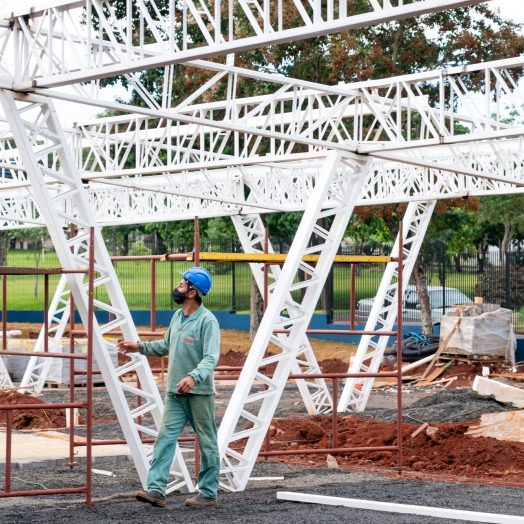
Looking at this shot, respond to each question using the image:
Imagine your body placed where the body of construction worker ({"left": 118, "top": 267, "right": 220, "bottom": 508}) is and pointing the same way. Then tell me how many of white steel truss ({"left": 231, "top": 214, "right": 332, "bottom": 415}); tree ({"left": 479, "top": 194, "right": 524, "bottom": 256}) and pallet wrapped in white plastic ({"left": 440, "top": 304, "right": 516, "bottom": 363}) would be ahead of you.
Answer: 0

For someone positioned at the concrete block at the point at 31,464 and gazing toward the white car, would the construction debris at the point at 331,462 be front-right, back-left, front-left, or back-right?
front-right

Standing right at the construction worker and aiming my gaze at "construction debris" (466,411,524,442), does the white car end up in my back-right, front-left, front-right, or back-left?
front-left

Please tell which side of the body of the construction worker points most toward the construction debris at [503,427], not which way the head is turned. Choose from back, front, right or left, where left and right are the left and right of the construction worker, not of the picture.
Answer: back

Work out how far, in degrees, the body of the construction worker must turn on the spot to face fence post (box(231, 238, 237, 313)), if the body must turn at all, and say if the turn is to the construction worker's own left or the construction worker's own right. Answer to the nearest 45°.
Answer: approximately 135° to the construction worker's own right

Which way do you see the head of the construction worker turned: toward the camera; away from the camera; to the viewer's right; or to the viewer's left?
to the viewer's left

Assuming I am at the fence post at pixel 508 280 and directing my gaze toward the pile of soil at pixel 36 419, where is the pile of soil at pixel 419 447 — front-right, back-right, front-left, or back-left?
front-left

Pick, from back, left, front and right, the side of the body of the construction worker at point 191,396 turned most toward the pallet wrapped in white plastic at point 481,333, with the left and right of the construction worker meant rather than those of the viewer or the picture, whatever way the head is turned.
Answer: back

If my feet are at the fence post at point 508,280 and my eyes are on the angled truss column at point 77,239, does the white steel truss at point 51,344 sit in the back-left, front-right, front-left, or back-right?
front-right

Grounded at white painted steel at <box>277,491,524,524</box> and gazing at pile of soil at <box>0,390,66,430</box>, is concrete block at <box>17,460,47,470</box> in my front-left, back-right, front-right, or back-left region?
front-left
